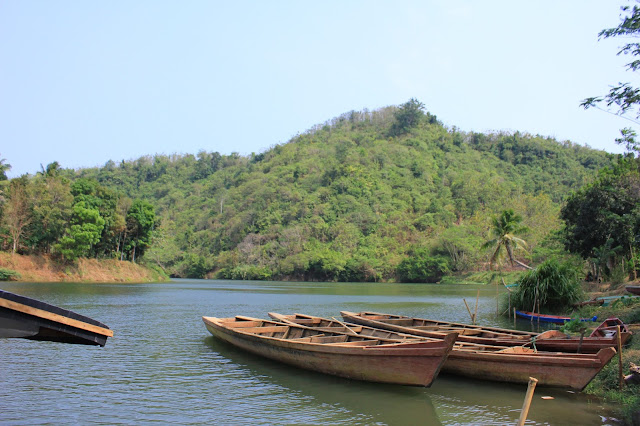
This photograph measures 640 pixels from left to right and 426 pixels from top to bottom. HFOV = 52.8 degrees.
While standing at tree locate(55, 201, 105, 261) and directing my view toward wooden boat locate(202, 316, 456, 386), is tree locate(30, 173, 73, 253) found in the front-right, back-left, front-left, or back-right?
back-right
